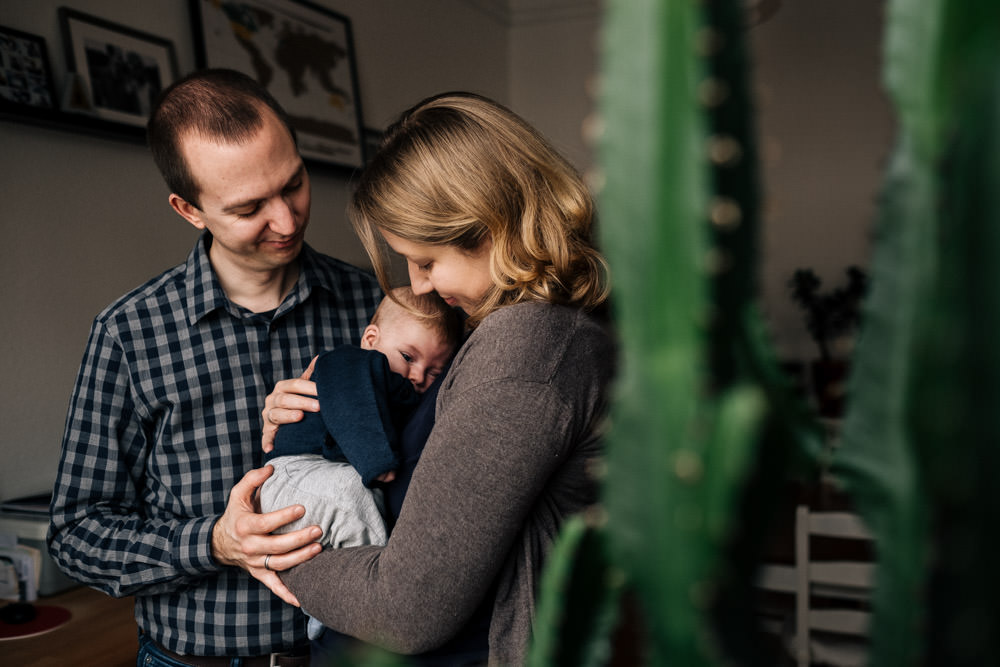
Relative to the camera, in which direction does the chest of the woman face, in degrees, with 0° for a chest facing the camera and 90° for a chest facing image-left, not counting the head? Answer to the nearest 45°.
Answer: approximately 90°

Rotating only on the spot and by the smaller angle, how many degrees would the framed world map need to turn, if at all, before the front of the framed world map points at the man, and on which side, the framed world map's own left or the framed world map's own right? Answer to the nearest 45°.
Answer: approximately 45° to the framed world map's own right

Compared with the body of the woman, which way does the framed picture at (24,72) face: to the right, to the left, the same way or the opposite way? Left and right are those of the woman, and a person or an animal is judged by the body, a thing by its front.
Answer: the opposite way

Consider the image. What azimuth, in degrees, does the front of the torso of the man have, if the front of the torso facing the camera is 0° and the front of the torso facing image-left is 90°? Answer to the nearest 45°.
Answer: approximately 315°
